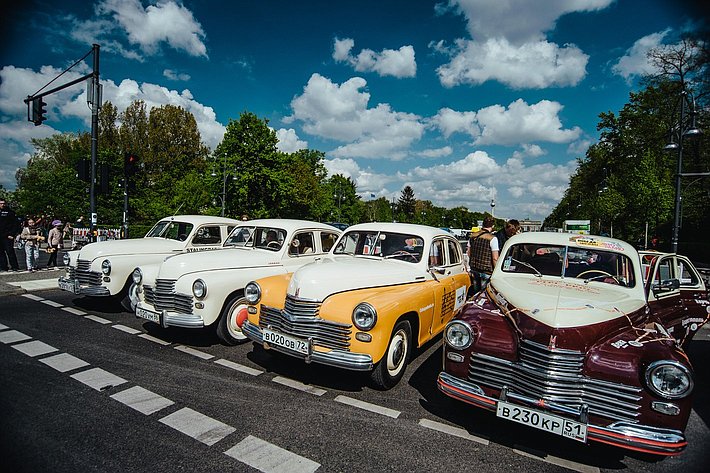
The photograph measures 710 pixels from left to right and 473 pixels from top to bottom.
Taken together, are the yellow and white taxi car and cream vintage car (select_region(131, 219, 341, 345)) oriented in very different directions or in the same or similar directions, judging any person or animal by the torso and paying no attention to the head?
same or similar directions

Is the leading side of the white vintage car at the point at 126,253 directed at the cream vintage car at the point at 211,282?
no

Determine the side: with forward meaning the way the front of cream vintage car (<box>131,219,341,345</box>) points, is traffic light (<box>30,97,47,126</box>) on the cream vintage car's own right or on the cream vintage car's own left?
on the cream vintage car's own right

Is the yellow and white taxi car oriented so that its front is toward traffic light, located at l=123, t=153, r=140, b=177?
no

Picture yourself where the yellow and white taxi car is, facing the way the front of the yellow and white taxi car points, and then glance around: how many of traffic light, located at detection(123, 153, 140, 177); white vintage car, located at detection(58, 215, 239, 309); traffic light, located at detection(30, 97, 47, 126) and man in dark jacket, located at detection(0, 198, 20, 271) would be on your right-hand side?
4

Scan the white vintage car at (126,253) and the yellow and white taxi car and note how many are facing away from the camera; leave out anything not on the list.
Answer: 0

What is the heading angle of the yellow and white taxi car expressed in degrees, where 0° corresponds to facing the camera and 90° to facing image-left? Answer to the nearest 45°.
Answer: approximately 45°

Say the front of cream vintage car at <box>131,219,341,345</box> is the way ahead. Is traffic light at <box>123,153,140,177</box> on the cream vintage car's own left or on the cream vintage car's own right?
on the cream vintage car's own right

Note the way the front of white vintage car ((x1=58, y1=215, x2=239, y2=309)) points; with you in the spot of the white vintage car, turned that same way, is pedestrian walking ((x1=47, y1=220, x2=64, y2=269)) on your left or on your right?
on your right

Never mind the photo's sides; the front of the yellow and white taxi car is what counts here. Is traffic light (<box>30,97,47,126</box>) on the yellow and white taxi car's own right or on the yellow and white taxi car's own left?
on the yellow and white taxi car's own right

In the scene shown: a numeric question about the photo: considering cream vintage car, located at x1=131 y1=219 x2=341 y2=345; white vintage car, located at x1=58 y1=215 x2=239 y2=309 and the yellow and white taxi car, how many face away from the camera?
0

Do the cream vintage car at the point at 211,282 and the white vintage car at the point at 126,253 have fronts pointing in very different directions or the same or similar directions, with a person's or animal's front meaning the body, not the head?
same or similar directions

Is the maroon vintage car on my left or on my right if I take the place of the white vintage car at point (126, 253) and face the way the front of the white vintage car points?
on my left

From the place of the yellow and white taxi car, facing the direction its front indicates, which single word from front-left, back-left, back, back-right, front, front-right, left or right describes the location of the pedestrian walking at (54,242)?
right

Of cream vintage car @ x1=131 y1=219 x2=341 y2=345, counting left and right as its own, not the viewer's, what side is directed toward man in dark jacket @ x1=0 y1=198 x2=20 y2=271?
right
